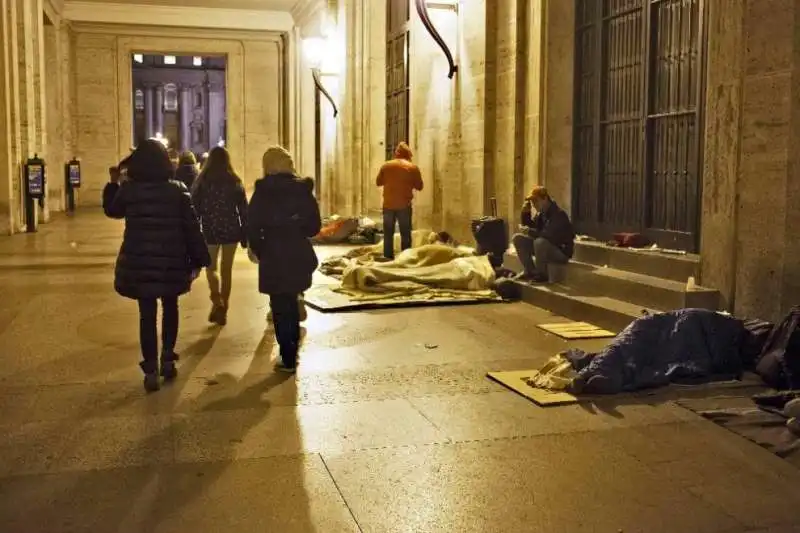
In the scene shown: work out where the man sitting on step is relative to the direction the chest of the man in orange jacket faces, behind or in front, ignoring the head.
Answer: behind

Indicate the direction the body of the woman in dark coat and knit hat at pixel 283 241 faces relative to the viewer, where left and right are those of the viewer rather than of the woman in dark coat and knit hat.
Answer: facing away from the viewer

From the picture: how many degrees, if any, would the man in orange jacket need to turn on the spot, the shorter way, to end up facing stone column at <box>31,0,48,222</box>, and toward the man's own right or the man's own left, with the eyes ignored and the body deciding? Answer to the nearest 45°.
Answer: approximately 45° to the man's own left

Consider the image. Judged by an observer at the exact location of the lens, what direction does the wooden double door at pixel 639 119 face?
facing the viewer and to the left of the viewer

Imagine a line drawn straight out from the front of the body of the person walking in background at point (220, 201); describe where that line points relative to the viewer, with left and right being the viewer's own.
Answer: facing away from the viewer

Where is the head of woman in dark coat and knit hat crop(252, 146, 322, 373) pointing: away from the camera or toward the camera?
away from the camera

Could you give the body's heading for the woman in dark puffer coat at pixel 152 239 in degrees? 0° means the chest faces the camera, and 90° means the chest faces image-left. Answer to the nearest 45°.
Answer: approximately 180°

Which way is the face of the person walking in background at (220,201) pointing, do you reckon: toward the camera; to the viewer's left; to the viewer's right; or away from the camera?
away from the camera

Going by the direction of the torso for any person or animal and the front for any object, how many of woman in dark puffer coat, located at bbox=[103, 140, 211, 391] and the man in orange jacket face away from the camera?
2

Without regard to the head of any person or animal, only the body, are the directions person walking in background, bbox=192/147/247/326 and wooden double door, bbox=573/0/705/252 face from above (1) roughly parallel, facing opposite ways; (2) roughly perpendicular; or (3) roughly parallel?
roughly perpendicular

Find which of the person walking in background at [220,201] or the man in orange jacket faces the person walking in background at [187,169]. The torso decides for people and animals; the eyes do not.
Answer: the person walking in background at [220,201]

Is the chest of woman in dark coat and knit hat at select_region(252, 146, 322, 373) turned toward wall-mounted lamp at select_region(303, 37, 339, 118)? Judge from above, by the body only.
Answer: yes

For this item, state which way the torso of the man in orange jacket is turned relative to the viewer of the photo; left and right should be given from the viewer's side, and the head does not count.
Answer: facing away from the viewer

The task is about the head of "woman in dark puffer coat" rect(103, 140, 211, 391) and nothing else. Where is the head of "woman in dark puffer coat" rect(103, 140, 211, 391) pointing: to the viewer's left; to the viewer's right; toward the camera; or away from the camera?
away from the camera

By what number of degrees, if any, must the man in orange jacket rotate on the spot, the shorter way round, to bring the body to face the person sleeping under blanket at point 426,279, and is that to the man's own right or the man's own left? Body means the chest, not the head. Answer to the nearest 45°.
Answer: approximately 180°

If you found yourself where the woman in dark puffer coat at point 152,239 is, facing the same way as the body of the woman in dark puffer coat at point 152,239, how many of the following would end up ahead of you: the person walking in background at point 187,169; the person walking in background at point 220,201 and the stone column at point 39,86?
3

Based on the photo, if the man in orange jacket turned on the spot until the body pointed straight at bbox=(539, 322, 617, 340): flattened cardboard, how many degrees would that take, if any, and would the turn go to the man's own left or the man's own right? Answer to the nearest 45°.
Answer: approximately 180°

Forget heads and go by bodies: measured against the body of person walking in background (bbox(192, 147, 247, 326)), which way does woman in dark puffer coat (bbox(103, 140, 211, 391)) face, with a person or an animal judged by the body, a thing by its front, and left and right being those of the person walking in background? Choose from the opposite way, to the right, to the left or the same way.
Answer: the same way
